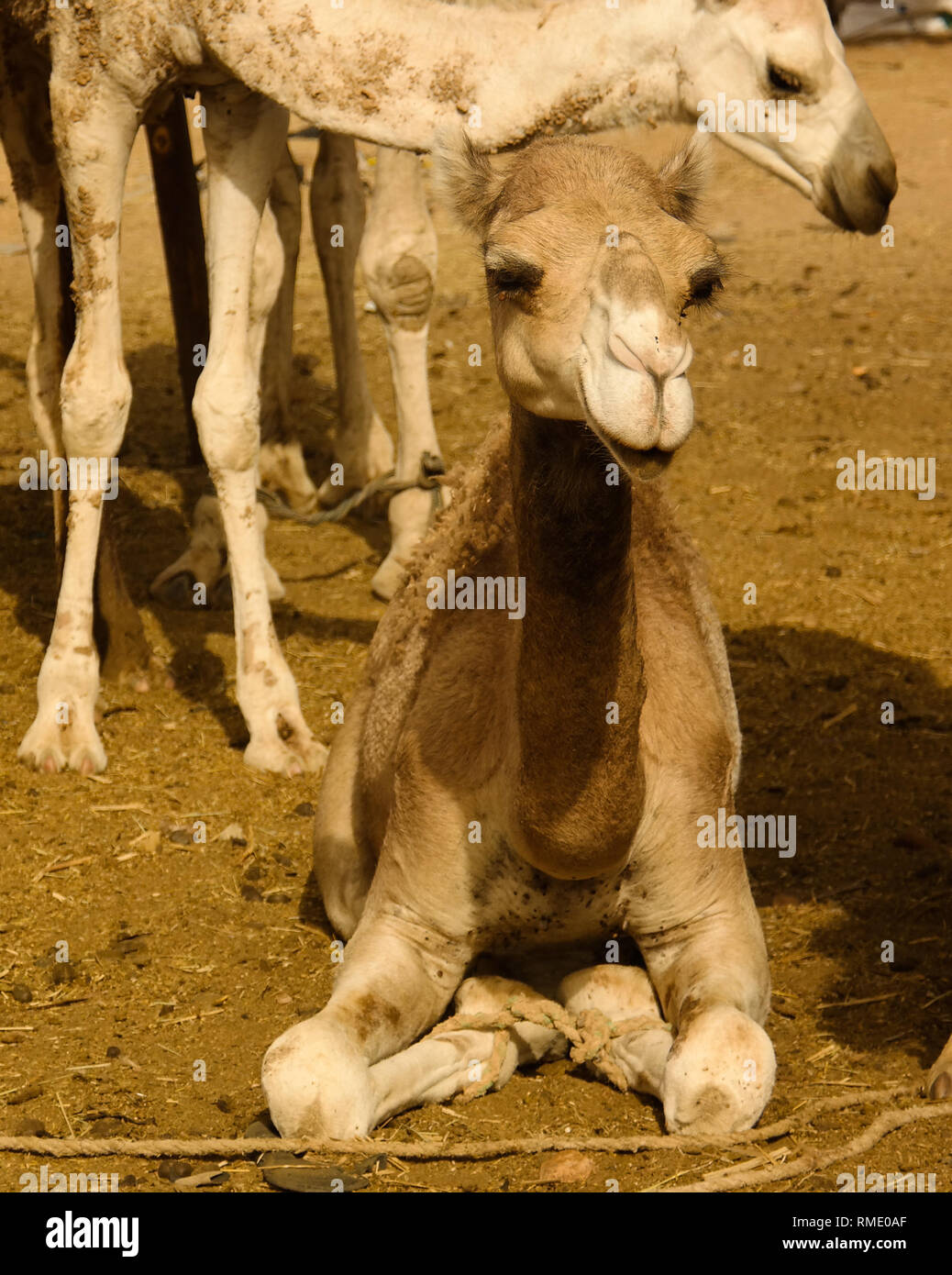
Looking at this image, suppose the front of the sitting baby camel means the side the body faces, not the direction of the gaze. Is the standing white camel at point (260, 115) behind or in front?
behind

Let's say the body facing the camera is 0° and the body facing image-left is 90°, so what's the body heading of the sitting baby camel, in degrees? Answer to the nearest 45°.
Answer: approximately 0°

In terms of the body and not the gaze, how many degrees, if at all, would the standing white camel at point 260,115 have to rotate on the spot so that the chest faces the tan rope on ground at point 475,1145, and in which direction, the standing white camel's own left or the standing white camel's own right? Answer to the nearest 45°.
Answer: approximately 45° to the standing white camel's own right

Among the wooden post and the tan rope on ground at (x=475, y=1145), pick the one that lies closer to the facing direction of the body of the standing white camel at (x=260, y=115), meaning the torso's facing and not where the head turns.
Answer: the tan rope on ground

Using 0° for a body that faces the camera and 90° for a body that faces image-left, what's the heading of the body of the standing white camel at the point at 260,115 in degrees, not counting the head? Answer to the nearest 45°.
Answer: approximately 315°
